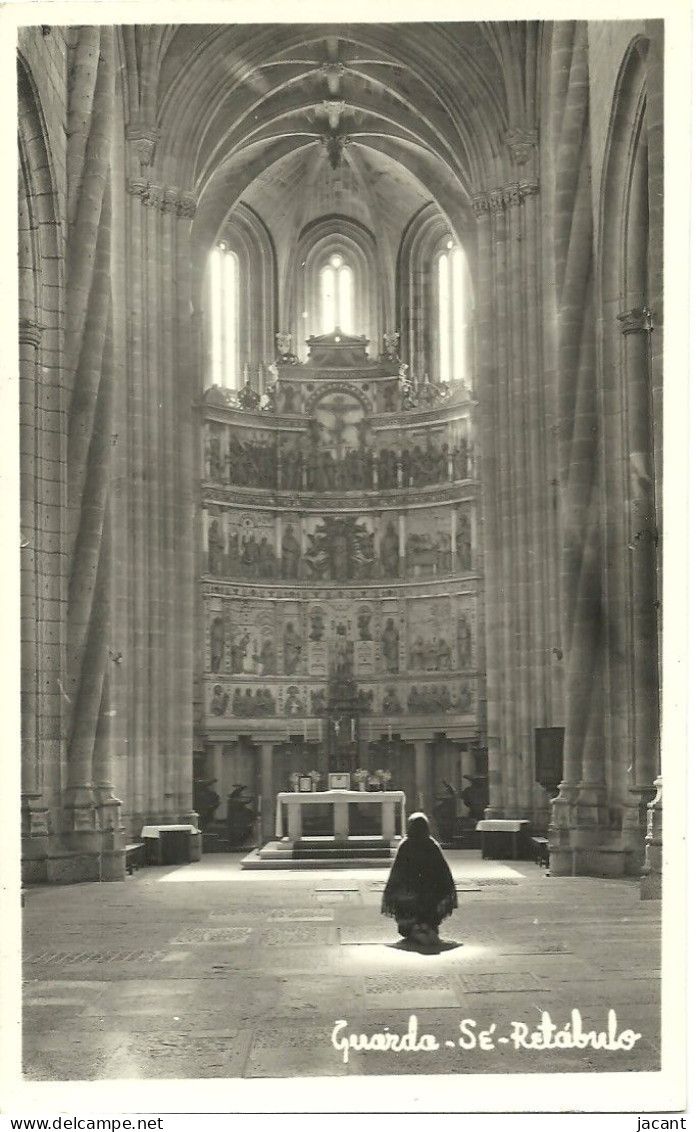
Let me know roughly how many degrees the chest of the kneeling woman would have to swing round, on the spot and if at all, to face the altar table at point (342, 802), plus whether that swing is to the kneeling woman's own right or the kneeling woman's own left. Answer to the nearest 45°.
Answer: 0° — they already face it

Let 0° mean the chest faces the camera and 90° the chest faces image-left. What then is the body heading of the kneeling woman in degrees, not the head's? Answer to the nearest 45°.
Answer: approximately 180°

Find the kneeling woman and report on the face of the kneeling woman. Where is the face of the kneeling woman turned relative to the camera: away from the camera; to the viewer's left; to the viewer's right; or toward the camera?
away from the camera

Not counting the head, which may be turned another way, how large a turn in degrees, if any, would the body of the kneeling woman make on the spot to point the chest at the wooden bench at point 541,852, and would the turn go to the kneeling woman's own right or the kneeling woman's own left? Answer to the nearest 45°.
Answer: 0° — they already face it

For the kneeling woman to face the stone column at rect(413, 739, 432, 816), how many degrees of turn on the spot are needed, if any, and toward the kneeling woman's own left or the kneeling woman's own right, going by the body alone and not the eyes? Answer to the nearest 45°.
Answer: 0° — they already face it

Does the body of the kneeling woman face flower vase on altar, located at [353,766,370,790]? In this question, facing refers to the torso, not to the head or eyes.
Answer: yes

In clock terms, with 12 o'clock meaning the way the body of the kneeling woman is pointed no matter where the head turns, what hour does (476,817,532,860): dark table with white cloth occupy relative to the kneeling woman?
The dark table with white cloth is roughly at 12 o'clock from the kneeling woman.

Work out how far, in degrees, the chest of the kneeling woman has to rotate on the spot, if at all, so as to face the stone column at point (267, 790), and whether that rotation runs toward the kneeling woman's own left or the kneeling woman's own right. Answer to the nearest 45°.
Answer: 0° — they already face it

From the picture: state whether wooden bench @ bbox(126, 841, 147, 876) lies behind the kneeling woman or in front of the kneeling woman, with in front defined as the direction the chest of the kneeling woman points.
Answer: in front
